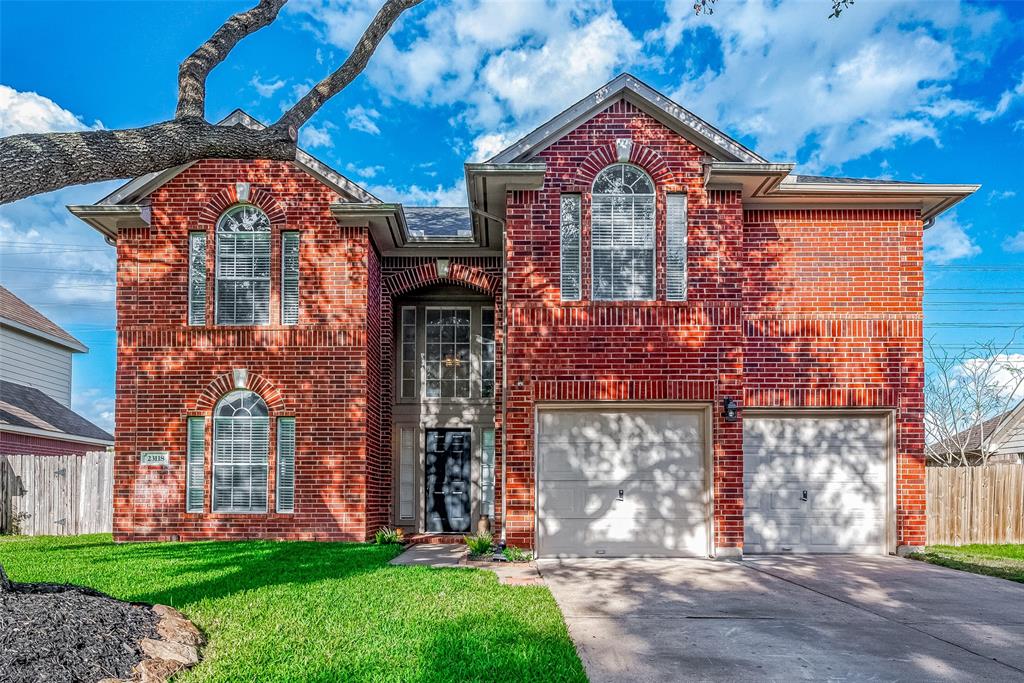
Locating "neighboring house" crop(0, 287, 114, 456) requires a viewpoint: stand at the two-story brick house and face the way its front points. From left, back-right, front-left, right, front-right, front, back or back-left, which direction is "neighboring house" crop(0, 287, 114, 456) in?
back-right

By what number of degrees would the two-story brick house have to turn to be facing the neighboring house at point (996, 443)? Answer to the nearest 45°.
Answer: approximately 135° to its left

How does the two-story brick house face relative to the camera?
toward the camera

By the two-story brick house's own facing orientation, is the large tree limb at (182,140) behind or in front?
in front

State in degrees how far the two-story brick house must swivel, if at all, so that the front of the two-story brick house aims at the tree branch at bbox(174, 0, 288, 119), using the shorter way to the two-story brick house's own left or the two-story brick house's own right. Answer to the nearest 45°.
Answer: approximately 45° to the two-story brick house's own right

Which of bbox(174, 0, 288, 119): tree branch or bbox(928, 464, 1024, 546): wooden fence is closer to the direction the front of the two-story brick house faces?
the tree branch

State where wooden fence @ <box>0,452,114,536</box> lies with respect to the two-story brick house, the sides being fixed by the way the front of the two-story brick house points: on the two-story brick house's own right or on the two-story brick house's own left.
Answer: on the two-story brick house's own right

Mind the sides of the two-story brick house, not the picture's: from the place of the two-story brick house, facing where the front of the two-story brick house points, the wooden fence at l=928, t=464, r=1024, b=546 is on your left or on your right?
on your left
